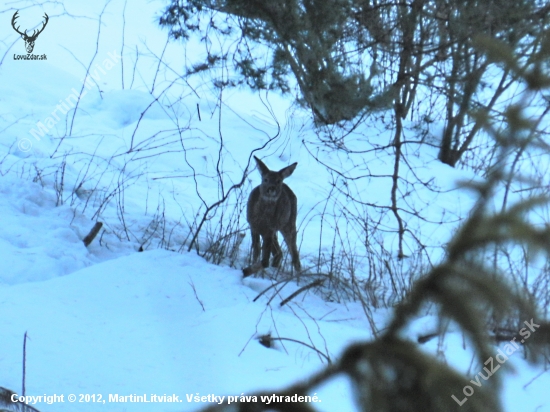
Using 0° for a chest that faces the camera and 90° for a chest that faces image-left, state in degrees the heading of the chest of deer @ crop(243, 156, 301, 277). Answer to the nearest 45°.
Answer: approximately 0°
